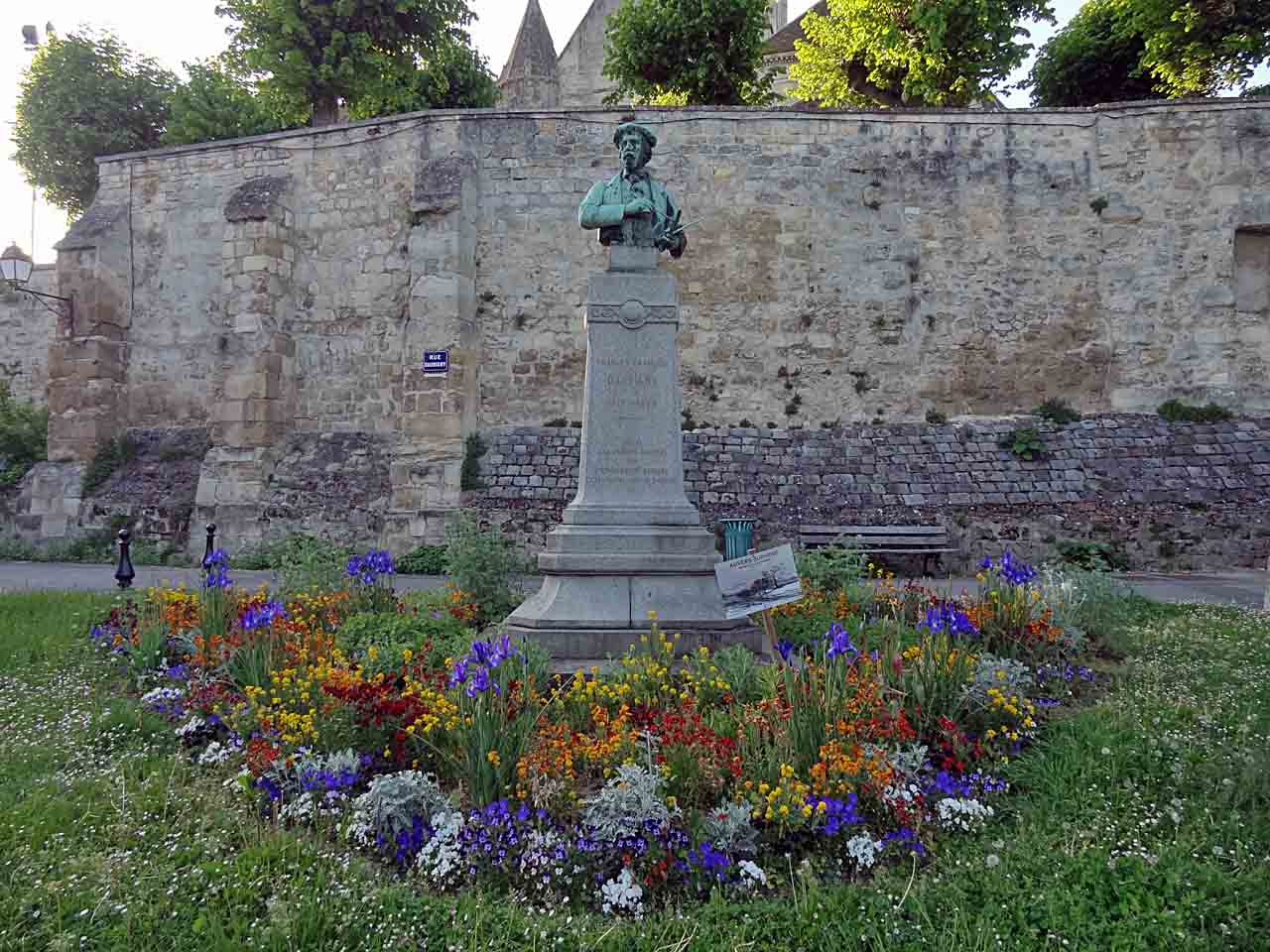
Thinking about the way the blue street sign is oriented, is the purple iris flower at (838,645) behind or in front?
in front

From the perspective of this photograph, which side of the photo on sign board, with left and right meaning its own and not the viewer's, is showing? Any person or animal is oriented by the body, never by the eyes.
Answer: front

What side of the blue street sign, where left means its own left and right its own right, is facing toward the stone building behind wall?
back

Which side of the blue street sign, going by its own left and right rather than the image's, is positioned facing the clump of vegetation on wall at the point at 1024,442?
left

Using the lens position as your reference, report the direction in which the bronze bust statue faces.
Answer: facing the viewer

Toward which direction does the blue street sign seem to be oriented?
toward the camera

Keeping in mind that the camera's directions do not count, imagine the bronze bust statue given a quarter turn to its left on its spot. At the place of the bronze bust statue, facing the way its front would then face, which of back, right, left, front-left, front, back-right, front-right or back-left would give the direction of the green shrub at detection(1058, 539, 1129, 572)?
front-left

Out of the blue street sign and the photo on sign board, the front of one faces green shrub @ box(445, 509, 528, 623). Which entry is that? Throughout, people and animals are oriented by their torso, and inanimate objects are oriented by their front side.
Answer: the blue street sign

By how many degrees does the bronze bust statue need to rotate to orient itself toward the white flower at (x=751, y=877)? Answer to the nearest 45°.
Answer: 0° — it already faces it

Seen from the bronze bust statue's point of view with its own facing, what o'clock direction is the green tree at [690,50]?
The green tree is roughly at 6 o'clock from the bronze bust statue.

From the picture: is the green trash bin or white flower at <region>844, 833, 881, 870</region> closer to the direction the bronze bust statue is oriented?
the white flower

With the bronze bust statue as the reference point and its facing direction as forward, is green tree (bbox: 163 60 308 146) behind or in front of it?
behind

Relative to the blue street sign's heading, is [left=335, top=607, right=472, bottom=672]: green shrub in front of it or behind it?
in front
